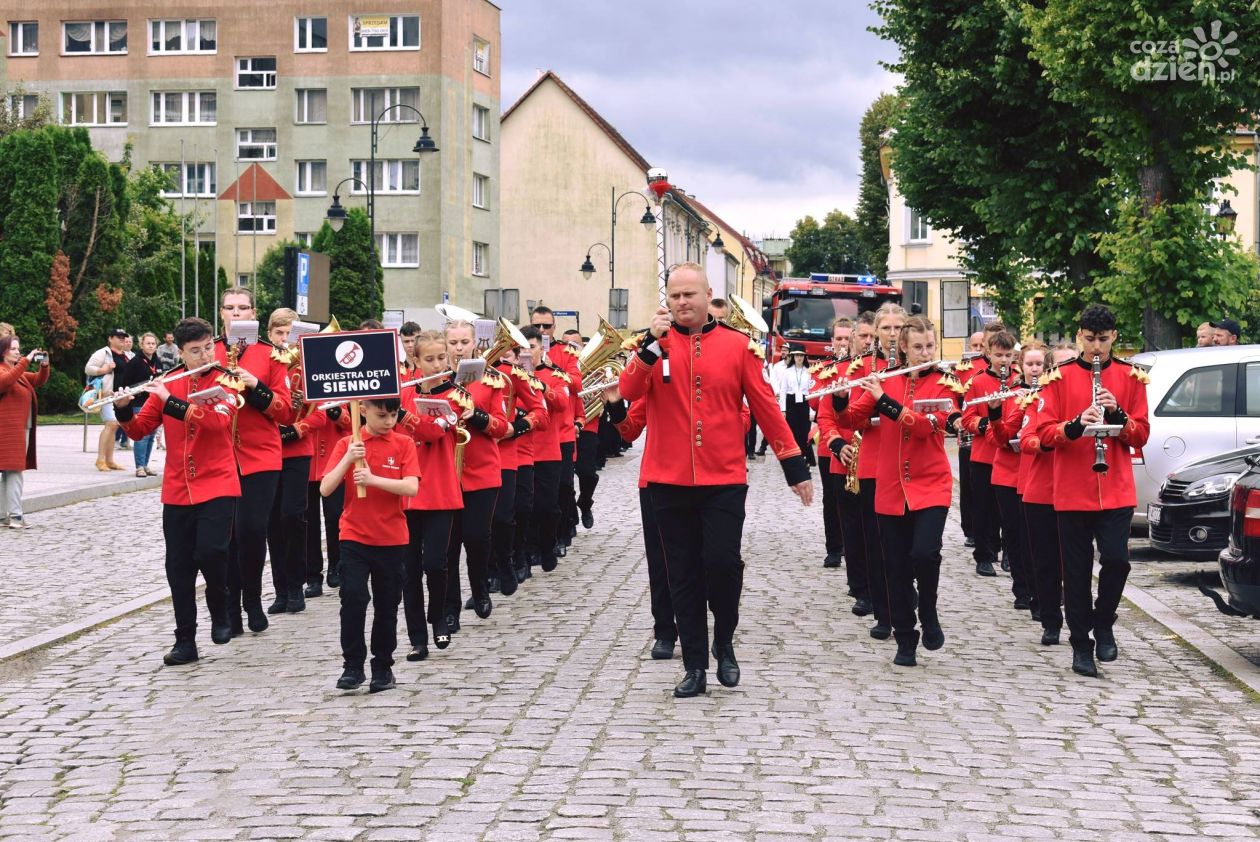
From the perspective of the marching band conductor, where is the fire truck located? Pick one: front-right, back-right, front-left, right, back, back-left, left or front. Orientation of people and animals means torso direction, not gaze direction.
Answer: back

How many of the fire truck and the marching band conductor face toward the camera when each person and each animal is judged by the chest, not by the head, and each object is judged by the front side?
2

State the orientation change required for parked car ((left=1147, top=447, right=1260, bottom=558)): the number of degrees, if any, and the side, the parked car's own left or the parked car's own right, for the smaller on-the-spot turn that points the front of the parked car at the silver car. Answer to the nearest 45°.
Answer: approximately 135° to the parked car's own right

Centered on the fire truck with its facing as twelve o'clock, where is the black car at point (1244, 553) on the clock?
The black car is roughly at 12 o'clock from the fire truck.

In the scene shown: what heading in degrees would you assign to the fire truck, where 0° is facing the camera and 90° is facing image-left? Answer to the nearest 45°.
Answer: approximately 0°

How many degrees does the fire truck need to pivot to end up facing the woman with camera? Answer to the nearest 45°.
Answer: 0° — it already faces them

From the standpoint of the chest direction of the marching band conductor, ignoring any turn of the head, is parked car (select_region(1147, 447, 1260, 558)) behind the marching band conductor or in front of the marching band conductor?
behind
